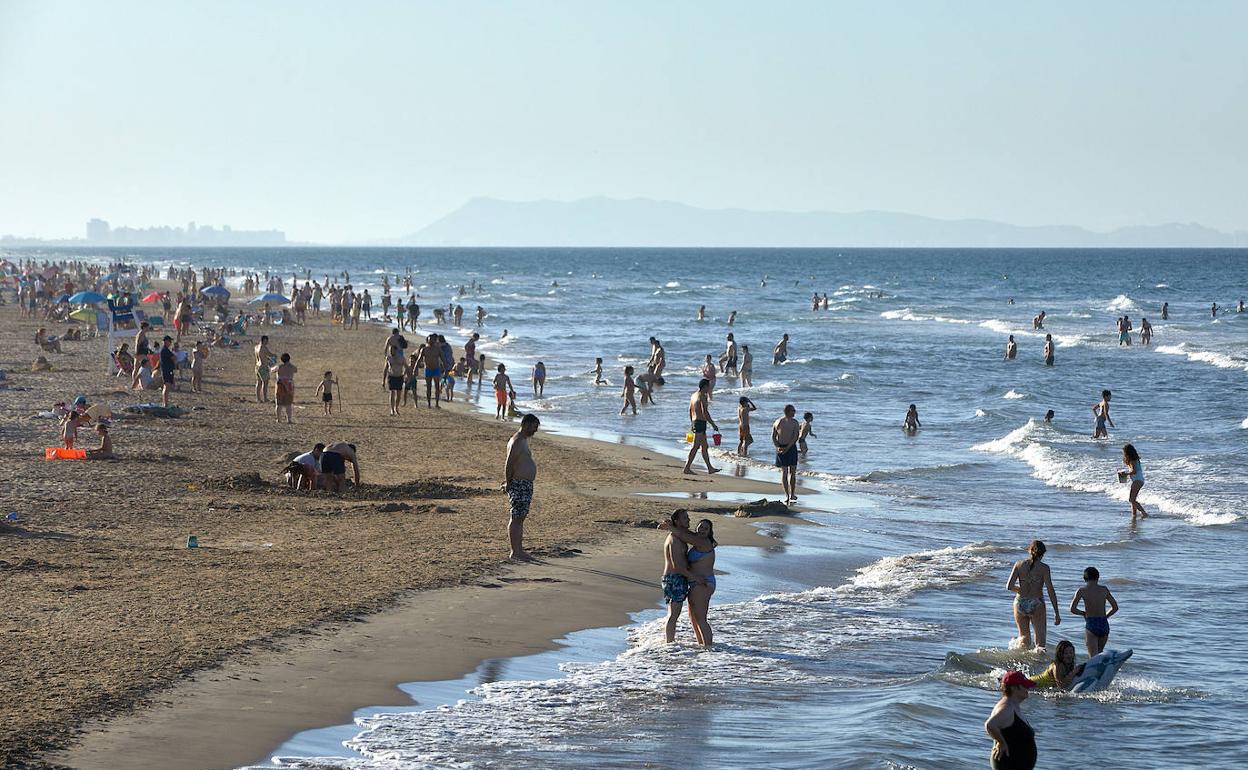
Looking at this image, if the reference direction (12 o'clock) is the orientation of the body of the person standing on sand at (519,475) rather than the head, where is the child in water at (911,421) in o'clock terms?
The child in water is roughly at 10 o'clock from the person standing on sand.

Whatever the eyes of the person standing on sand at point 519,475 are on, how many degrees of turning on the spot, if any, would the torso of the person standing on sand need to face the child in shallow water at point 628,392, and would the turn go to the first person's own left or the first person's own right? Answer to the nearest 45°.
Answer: approximately 90° to the first person's own left

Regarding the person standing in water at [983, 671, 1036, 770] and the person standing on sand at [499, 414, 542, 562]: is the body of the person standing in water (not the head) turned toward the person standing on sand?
no

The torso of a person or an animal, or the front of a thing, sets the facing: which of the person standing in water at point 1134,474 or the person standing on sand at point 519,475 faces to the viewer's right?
the person standing on sand

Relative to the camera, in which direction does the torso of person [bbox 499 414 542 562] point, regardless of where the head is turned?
to the viewer's right

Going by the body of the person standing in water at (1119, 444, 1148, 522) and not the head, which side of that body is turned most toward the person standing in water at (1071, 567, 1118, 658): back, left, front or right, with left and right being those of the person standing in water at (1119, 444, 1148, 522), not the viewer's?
left

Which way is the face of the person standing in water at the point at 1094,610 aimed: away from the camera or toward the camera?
away from the camera

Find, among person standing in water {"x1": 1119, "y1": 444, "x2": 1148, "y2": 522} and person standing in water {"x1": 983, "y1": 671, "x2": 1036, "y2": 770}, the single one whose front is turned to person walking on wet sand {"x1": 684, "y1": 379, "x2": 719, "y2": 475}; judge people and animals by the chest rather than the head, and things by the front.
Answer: person standing in water {"x1": 1119, "y1": 444, "x2": 1148, "y2": 522}

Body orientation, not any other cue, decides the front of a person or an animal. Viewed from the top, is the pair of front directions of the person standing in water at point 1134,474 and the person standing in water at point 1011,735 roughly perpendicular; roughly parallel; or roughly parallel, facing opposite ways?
roughly parallel, facing opposite ways

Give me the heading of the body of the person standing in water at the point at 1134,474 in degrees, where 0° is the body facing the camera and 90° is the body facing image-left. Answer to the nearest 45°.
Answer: approximately 90°
